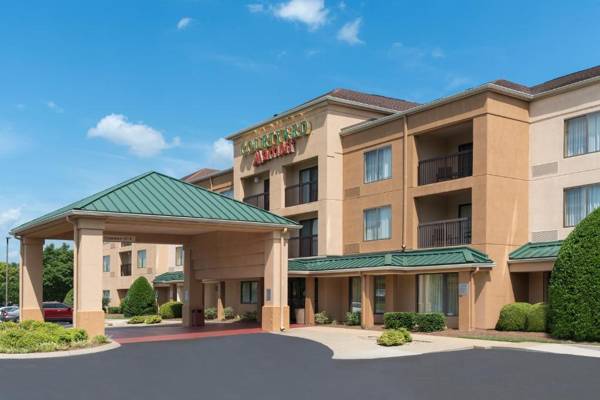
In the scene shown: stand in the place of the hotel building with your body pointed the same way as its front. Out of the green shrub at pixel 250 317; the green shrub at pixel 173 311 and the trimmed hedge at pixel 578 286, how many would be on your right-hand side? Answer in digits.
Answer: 2

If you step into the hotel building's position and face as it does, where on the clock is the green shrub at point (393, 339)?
The green shrub is roughly at 11 o'clock from the hotel building.

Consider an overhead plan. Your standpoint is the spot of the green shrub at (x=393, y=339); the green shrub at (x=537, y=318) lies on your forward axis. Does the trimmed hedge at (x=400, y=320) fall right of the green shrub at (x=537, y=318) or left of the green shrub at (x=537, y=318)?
left

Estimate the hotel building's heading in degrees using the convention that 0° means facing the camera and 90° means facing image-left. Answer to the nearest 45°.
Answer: approximately 45°

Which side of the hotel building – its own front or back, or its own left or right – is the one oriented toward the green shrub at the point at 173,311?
right

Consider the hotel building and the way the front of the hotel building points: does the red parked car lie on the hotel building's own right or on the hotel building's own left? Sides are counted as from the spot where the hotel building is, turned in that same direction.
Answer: on the hotel building's own right
